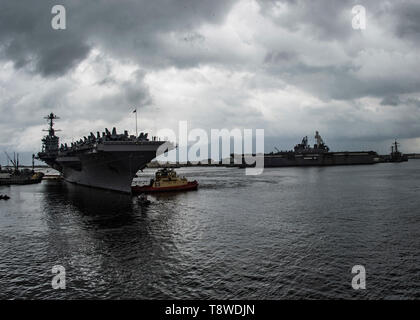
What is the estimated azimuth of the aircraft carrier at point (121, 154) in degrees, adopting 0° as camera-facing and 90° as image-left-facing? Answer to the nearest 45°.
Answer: approximately 315°

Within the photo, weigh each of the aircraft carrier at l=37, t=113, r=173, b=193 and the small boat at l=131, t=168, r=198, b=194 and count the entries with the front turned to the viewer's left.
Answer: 0

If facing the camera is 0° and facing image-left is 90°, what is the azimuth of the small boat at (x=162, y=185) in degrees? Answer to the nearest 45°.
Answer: approximately 270°
